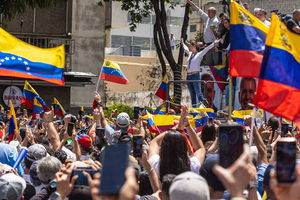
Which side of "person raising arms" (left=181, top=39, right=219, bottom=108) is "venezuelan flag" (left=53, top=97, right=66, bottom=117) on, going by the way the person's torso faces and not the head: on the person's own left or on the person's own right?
on the person's own right

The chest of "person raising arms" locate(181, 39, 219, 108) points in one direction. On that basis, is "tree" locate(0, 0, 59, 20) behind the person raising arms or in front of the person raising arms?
in front

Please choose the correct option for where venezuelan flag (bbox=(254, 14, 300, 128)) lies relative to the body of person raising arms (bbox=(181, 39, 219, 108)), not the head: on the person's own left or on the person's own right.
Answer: on the person's own left

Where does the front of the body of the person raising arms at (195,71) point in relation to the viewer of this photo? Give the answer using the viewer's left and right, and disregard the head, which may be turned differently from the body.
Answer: facing the viewer and to the left of the viewer

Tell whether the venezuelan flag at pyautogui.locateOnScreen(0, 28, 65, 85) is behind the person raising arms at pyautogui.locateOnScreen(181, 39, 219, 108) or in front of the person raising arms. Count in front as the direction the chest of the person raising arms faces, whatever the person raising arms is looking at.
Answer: in front

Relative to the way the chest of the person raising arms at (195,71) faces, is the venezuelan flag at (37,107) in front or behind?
in front
